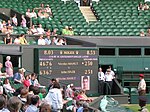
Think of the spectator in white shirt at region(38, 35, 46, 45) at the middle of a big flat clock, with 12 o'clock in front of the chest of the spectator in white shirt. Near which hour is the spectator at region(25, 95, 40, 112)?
The spectator is roughly at 12 o'clock from the spectator in white shirt.

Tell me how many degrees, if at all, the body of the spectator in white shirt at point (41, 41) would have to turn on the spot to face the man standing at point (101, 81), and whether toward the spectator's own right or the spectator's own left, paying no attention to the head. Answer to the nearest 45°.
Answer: approximately 90° to the spectator's own left

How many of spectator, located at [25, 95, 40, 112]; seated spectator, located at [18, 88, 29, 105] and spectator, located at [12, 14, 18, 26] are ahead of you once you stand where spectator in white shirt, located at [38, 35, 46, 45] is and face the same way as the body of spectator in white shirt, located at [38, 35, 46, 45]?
2

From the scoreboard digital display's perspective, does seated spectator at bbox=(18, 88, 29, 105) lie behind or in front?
in front

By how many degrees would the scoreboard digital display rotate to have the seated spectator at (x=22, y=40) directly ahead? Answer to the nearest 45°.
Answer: approximately 90° to its right

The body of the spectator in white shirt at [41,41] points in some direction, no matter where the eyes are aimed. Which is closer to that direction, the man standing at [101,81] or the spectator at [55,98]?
the spectator

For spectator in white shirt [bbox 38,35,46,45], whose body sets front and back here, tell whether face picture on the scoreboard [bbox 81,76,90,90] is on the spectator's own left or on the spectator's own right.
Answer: on the spectator's own left

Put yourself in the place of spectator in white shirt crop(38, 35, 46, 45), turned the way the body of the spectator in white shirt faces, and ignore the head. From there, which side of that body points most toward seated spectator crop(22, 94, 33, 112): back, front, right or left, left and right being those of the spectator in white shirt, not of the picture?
front

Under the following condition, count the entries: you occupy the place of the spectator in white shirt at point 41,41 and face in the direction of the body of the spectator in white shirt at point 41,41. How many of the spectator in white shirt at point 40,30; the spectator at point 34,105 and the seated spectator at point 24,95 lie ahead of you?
2

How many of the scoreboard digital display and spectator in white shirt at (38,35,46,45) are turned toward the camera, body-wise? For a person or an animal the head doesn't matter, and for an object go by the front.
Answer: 2

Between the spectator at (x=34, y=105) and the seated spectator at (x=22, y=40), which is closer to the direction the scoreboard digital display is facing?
the spectator

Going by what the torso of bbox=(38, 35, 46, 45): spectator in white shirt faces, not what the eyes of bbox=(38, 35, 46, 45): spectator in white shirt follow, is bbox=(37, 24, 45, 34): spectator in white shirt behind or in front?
behind

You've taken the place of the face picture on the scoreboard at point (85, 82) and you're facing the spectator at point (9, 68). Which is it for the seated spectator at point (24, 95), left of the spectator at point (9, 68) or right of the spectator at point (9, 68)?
left

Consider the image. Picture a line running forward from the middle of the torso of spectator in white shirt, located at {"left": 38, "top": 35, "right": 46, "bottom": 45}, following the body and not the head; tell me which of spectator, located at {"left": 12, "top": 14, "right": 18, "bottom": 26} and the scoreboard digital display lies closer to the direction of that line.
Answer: the scoreboard digital display

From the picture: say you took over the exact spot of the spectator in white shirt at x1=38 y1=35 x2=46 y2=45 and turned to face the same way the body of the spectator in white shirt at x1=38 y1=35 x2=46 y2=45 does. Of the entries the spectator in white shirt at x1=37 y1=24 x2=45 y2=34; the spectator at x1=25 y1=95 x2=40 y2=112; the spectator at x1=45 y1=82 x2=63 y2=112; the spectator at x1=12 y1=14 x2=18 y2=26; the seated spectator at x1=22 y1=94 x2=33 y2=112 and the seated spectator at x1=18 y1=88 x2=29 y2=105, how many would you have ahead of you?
4

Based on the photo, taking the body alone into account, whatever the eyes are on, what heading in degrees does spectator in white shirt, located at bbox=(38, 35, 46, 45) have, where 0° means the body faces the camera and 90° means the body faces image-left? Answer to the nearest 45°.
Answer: approximately 0°
